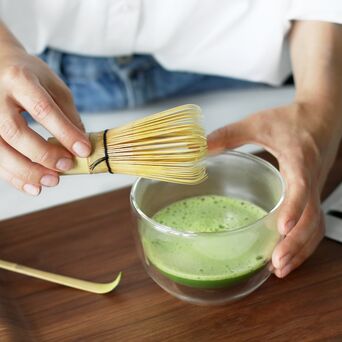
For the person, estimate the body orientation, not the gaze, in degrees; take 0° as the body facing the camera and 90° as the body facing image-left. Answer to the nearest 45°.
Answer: approximately 0°
